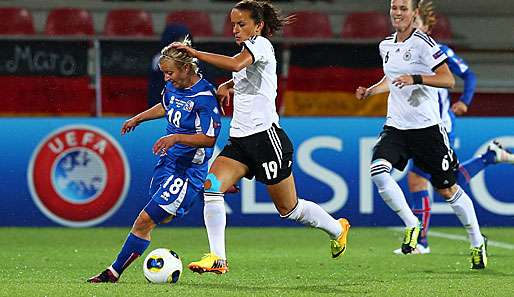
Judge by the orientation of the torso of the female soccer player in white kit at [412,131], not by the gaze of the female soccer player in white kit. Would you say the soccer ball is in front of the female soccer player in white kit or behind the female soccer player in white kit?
in front

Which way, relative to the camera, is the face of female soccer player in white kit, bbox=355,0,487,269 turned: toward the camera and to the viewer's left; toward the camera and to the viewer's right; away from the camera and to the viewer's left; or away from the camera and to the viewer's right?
toward the camera and to the viewer's left

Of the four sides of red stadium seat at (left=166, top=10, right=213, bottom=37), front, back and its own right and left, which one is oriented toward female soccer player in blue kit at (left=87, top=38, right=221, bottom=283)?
front

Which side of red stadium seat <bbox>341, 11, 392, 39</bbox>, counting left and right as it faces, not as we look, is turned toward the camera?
front

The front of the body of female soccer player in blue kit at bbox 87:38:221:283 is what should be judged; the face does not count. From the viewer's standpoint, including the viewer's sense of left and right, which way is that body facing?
facing the viewer and to the left of the viewer

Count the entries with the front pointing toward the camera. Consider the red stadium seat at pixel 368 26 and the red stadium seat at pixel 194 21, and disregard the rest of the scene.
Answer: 2

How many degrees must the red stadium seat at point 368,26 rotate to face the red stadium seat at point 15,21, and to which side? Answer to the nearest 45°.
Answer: approximately 90° to its right

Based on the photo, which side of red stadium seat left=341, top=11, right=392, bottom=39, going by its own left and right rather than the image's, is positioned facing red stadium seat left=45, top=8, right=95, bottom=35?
right

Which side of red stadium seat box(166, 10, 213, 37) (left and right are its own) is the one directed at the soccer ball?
front

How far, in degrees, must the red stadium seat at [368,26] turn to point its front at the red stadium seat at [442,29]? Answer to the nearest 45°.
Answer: approximately 90° to its left

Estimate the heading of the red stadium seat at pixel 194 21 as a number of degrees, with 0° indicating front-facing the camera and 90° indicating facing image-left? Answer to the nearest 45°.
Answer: approximately 0°

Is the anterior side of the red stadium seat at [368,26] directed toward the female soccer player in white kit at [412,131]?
yes
